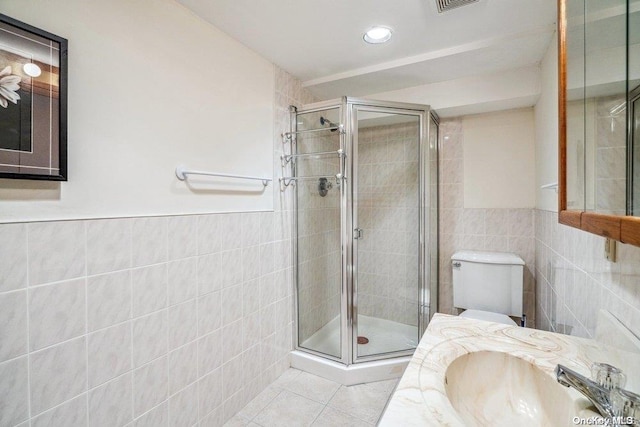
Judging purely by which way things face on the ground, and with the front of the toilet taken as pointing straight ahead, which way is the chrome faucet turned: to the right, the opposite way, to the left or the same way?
to the right

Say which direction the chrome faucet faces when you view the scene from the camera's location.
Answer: facing to the left of the viewer

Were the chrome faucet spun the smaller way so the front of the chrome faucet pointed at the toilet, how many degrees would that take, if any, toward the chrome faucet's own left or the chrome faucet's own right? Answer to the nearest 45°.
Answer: approximately 90° to the chrome faucet's own right

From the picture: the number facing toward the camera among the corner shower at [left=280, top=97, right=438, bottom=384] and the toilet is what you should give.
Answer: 2

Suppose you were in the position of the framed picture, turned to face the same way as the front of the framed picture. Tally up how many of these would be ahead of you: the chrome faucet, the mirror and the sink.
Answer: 3

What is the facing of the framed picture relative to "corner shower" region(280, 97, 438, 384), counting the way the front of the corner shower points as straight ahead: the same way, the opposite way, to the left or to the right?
to the left

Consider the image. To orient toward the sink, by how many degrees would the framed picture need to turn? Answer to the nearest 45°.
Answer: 0° — it already faces it

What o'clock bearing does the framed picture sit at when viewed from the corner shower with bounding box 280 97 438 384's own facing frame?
The framed picture is roughly at 1 o'clock from the corner shower.

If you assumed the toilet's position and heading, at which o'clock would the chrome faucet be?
The chrome faucet is roughly at 12 o'clock from the toilet.

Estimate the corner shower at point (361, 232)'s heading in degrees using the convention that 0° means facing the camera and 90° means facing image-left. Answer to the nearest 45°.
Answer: approximately 0°
